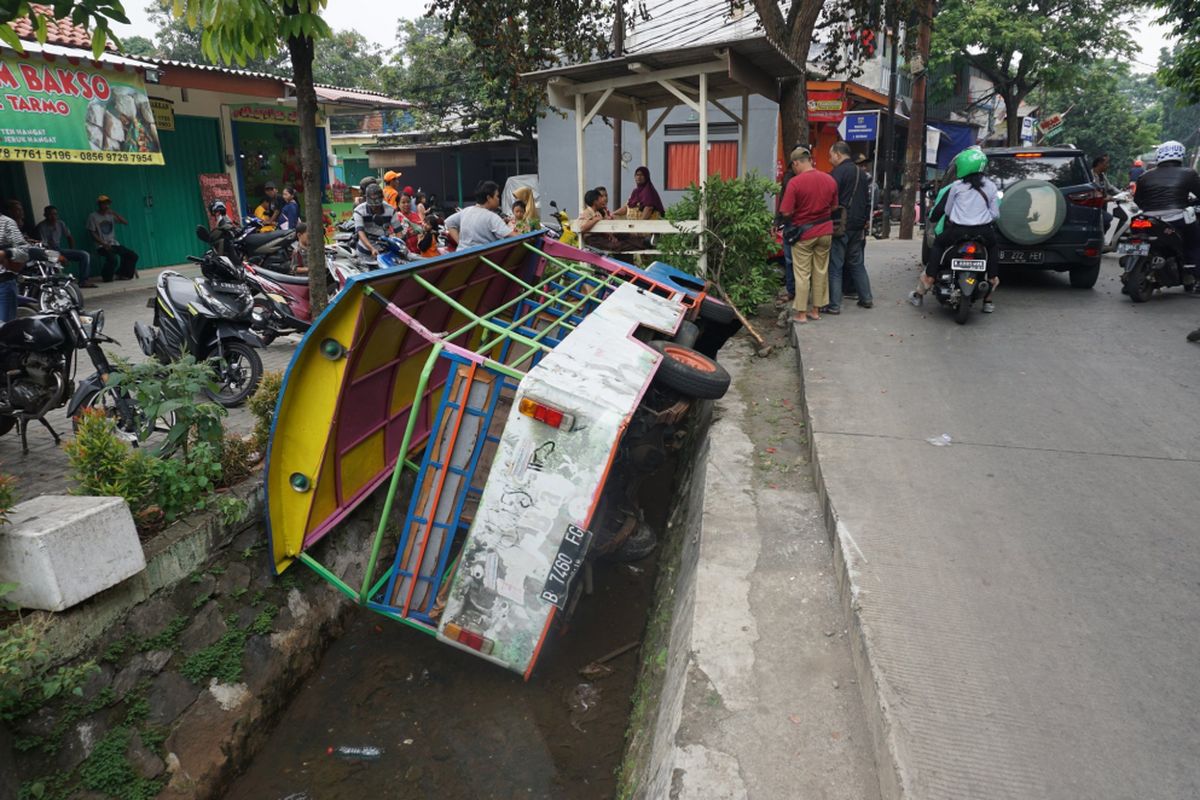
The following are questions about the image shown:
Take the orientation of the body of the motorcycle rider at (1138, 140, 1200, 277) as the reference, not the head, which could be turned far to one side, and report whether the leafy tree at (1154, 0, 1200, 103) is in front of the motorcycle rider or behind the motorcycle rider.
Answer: in front

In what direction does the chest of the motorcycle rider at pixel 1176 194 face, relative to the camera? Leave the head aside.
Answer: away from the camera

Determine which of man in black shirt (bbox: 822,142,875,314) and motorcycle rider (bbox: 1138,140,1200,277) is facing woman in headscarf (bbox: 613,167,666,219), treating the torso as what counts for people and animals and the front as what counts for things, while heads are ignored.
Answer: the man in black shirt

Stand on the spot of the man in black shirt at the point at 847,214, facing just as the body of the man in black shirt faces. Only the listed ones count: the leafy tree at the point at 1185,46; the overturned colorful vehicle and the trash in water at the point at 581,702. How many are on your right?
1

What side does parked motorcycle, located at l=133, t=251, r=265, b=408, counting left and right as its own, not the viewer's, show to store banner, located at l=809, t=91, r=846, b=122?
left

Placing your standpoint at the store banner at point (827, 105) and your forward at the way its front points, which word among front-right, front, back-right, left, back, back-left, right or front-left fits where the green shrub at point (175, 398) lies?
front

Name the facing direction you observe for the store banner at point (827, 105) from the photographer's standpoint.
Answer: facing the viewer

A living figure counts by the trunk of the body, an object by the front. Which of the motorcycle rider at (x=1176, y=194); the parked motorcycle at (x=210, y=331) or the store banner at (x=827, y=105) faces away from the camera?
the motorcycle rider

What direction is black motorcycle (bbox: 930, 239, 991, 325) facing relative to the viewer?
away from the camera

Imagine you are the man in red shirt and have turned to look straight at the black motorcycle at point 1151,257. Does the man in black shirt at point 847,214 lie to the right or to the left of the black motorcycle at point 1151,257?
left

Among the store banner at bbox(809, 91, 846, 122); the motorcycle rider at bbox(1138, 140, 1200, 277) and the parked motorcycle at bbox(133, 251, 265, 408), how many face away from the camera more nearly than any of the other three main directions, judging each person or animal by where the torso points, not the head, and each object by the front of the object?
1

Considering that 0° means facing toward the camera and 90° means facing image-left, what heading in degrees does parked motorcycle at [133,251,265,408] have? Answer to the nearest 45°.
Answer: approximately 315°

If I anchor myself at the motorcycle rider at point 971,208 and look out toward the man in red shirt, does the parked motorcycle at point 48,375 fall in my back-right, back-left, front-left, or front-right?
front-left

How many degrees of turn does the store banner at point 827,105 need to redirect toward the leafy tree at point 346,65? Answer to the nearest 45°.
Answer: approximately 135° to its right

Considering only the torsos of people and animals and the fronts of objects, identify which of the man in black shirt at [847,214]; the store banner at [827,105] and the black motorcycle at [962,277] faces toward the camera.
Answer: the store banner

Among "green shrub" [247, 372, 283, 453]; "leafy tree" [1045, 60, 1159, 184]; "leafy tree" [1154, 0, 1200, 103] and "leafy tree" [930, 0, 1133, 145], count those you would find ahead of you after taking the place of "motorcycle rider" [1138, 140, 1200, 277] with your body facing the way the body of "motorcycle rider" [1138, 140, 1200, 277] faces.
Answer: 3

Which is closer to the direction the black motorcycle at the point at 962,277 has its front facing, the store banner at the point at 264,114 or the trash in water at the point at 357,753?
the store banner

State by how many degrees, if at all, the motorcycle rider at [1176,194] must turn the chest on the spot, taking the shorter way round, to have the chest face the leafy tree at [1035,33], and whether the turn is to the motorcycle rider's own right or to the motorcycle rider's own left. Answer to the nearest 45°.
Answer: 0° — they already face it

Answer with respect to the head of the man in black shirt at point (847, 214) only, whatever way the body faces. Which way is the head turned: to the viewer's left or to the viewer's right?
to the viewer's left

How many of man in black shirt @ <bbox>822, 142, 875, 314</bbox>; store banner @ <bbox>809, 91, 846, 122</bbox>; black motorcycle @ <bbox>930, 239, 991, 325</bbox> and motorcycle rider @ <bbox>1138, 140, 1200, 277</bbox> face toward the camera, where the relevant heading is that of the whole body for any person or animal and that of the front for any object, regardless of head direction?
1
